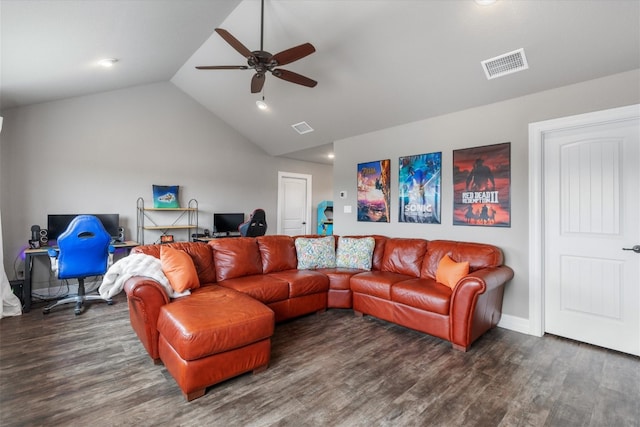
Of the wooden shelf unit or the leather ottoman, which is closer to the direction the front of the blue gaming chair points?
the wooden shelf unit

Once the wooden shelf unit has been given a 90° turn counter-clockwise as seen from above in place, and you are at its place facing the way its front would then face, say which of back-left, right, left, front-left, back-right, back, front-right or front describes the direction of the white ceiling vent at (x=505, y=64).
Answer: front-right

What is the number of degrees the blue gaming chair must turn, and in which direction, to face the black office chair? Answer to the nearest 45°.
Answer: approximately 90° to its right

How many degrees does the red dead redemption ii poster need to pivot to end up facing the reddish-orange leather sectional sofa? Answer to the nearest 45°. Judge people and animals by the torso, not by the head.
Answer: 0° — it already faces it

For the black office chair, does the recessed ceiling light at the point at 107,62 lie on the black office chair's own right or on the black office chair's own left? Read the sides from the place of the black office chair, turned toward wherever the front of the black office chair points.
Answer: on the black office chair's own left

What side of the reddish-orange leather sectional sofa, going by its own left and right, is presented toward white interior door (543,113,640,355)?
left

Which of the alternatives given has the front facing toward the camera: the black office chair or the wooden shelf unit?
the wooden shelf unit

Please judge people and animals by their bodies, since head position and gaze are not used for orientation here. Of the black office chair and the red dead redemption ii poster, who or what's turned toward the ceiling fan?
the red dead redemption ii poster

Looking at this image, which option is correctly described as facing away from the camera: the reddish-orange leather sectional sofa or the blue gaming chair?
the blue gaming chair

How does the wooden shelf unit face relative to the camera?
toward the camera

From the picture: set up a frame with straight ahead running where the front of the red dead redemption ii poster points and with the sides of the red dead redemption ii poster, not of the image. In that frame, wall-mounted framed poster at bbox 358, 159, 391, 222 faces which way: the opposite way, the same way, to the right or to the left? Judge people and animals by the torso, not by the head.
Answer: the same way

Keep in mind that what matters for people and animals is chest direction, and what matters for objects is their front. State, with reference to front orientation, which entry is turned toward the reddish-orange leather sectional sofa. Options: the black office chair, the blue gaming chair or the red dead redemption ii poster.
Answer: the red dead redemption ii poster

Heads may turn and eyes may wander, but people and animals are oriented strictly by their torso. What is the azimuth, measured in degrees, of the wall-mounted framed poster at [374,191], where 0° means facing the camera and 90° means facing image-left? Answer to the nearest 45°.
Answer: approximately 45°

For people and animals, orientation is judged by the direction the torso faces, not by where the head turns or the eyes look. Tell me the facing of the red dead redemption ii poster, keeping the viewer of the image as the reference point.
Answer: facing the viewer and to the left of the viewer

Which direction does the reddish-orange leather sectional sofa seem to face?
toward the camera

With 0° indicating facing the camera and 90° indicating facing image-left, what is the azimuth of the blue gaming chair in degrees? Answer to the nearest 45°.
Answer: approximately 180°

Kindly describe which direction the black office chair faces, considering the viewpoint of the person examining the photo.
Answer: facing away from the viewer and to the left of the viewer
